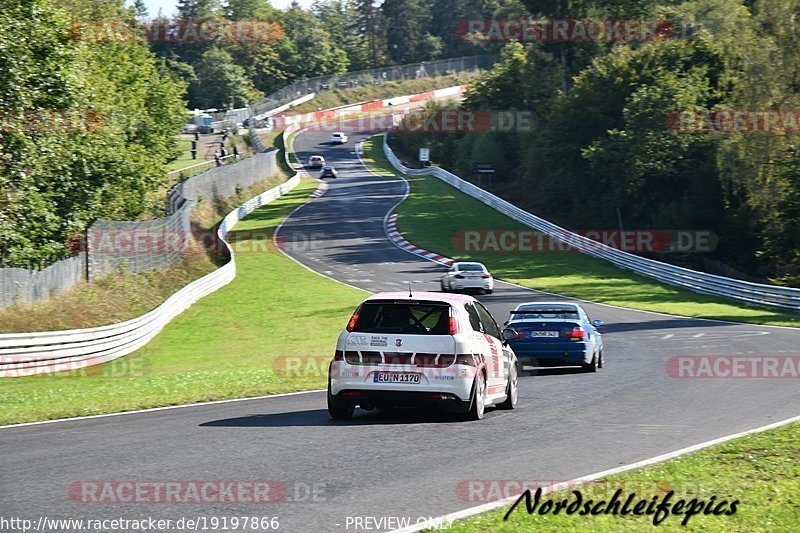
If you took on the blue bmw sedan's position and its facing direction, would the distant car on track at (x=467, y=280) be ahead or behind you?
ahead

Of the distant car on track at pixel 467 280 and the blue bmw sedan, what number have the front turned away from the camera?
2

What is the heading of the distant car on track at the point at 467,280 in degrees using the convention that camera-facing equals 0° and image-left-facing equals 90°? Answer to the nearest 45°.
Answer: approximately 180°

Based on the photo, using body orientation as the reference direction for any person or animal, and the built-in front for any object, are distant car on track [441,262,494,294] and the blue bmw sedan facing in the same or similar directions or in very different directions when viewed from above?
same or similar directions

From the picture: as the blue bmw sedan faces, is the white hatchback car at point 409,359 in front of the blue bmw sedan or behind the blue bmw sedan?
behind

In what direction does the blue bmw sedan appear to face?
away from the camera

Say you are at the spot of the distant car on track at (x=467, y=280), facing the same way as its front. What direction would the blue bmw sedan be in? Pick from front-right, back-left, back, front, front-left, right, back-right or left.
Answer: back

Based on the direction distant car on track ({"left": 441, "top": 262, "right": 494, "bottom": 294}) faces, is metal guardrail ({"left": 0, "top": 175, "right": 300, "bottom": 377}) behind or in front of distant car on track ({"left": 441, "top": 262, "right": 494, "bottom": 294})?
behind

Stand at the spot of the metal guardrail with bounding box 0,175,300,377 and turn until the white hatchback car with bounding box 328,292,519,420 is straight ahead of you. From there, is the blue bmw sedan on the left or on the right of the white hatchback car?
left

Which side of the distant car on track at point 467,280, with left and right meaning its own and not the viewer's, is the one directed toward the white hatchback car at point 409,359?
back

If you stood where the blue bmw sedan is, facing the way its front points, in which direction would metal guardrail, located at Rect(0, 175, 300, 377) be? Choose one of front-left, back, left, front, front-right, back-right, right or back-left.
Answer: left

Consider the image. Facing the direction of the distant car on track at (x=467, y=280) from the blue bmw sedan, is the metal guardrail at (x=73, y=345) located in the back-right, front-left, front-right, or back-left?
front-left

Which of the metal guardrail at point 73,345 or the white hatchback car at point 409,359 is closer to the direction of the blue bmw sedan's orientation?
the metal guardrail

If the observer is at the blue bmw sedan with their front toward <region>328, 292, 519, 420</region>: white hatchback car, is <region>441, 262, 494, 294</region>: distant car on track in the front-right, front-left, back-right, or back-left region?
back-right
